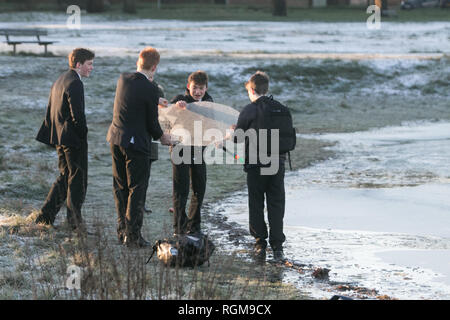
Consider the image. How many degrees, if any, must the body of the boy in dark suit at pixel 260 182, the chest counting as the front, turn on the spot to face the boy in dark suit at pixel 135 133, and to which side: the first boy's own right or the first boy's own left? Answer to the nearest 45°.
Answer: approximately 45° to the first boy's own left

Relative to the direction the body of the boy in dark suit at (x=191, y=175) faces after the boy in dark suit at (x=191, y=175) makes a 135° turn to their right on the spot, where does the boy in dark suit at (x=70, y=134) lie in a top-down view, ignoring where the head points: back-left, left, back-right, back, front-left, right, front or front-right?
front-left

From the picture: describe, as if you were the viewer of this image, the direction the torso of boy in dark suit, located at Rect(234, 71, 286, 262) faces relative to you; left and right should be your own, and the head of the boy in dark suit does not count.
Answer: facing away from the viewer and to the left of the viewer

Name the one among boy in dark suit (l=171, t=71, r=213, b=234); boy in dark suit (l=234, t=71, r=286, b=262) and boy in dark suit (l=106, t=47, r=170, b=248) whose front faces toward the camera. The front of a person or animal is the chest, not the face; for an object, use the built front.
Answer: boy in dark suit (l=171, t=71, r=213, b=234)

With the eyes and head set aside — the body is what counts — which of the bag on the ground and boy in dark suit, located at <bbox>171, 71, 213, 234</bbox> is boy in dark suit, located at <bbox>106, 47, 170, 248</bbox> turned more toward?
the boy in dark suit

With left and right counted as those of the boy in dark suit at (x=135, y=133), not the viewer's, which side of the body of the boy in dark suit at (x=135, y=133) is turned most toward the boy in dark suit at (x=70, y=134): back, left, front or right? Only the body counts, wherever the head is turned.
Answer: left

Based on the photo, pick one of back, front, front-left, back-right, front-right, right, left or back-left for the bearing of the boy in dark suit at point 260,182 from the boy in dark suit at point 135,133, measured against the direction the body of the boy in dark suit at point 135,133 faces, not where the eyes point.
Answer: front-right

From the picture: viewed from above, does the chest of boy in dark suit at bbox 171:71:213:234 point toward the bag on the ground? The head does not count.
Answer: yes

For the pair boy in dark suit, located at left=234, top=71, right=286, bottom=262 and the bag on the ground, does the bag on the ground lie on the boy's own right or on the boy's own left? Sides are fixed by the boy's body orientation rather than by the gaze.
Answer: on the boy's own left

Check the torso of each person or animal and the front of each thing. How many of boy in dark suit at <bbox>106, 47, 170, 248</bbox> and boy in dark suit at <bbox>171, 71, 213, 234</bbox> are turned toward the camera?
1

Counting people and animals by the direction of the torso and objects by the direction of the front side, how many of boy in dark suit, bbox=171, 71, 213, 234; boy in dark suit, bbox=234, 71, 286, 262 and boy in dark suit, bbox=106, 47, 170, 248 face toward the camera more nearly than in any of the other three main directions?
1

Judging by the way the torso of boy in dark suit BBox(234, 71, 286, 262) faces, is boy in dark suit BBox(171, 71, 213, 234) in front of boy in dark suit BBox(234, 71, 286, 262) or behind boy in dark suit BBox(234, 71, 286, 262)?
in front

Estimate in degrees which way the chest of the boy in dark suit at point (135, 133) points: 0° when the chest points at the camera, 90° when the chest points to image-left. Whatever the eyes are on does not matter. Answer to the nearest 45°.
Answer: approximately 225°

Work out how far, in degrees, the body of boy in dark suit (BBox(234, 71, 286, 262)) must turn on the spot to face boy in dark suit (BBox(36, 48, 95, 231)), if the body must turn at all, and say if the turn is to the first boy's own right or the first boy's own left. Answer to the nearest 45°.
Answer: approximately 45° to the first boy's own left
